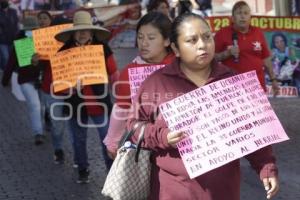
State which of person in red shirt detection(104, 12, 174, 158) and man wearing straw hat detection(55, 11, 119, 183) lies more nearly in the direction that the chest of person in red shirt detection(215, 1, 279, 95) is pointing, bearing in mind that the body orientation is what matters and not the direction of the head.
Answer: the person in red shirt

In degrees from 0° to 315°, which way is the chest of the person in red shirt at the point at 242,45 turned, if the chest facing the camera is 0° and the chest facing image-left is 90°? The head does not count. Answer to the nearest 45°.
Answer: approximately 0°

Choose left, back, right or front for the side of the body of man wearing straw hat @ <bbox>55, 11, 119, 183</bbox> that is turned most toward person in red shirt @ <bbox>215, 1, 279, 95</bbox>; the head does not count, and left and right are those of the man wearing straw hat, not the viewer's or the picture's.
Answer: left

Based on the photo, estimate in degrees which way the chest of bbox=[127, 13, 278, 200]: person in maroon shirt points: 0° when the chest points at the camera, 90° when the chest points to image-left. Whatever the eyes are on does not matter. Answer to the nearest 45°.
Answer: approximately 315°

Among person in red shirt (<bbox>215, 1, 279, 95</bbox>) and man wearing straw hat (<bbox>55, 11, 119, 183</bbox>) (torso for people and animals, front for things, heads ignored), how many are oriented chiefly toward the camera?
2

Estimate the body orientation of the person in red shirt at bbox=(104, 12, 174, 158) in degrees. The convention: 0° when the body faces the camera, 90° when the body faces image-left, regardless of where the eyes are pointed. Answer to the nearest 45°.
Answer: approximately 45°
